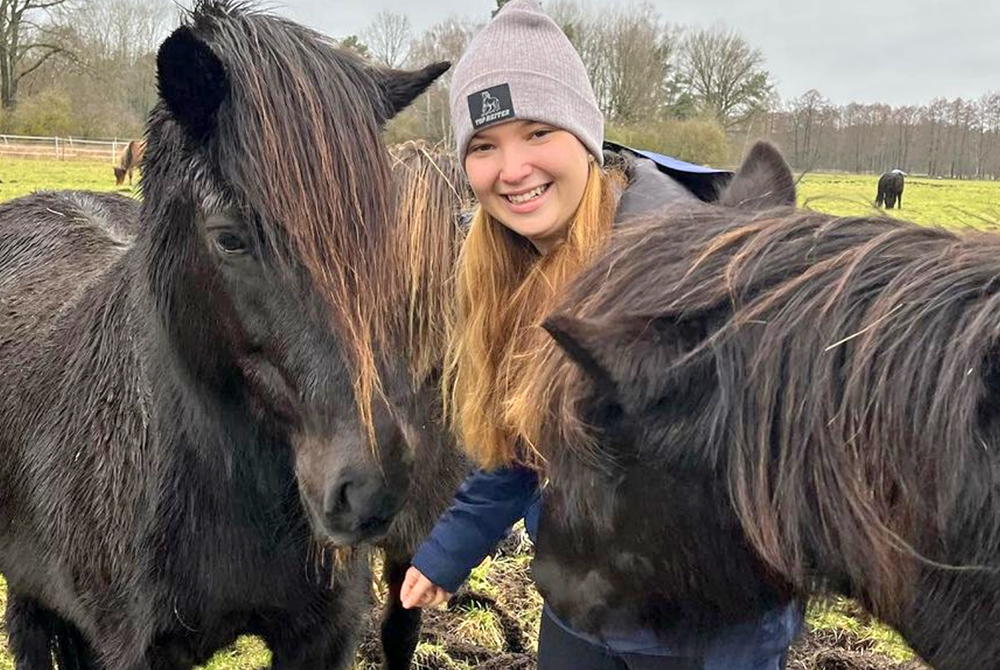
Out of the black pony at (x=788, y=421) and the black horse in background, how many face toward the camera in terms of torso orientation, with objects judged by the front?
1

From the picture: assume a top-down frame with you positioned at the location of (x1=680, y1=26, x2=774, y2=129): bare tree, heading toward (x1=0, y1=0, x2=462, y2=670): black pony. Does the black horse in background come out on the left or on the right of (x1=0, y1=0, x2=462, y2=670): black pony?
left

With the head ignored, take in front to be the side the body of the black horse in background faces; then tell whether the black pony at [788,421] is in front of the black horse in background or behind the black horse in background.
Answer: in front

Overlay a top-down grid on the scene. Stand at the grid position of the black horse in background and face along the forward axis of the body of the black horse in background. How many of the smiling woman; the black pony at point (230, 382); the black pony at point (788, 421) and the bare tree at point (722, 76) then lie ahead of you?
3

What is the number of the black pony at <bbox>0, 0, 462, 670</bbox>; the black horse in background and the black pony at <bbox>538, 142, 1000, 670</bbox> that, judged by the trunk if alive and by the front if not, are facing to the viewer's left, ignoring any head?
1

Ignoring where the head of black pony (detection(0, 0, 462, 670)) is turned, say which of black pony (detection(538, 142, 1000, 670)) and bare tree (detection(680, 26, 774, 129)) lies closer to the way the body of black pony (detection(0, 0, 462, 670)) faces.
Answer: the black pony

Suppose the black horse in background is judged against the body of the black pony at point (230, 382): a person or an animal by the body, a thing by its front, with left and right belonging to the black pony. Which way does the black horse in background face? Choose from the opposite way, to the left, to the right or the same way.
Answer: to the right
